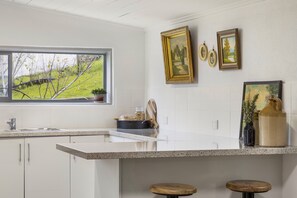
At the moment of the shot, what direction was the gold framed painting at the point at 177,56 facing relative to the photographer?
facing the viewer and to the left of the viewer

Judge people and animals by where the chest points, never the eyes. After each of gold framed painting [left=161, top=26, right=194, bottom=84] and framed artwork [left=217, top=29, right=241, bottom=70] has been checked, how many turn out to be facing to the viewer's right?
0

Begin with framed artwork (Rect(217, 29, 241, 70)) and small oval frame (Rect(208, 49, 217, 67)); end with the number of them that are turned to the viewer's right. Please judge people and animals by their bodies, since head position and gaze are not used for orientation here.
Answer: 0

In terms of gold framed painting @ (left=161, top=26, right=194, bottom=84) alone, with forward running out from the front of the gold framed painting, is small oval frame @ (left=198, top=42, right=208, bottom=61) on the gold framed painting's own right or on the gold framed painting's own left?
on the gold framed painting's own left

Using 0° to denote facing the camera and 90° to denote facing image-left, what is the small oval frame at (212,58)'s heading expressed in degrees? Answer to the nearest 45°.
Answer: approximately 45°

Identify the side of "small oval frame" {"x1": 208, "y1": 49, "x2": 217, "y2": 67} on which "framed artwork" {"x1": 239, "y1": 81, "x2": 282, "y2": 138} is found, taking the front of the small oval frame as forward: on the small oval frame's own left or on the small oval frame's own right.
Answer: on the small oval frame's own left

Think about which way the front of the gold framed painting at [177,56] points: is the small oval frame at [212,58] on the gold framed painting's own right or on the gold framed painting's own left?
on the gold framed painting's own left

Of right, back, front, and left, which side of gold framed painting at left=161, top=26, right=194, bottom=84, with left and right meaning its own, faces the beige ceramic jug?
left

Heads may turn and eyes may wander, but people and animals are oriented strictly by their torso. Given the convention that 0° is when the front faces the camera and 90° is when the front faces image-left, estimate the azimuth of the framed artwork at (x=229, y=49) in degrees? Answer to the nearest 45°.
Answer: approximately 45°

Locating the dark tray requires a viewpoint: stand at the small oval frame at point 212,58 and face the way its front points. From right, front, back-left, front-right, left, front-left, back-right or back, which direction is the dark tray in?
right
